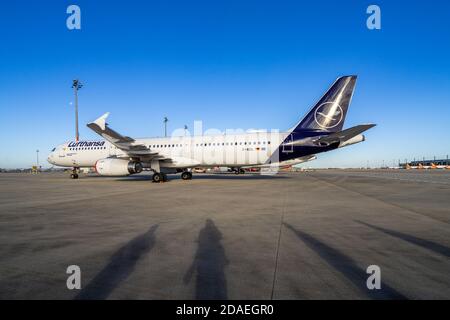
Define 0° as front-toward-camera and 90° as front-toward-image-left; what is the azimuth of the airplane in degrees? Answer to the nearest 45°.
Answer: approximately 135°
